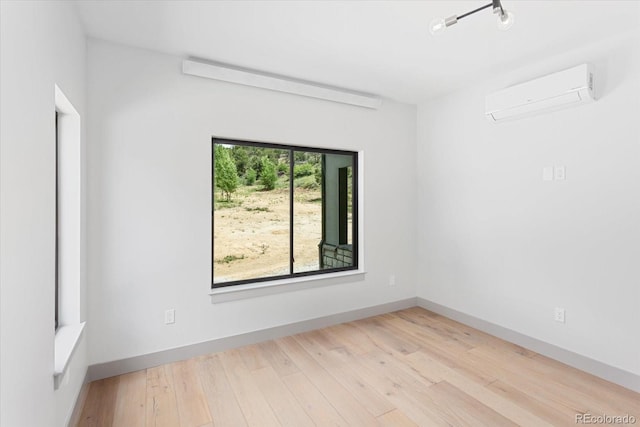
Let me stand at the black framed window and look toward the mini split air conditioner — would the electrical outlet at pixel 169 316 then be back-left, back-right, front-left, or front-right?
back-right

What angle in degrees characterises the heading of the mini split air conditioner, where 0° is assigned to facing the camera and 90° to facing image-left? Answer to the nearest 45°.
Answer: approximately 45°

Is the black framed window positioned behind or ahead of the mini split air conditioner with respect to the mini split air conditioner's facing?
ahead

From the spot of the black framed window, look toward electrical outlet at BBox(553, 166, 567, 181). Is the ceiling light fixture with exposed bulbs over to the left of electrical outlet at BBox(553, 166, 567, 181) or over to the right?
right

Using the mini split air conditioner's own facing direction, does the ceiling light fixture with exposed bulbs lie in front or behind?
in front
